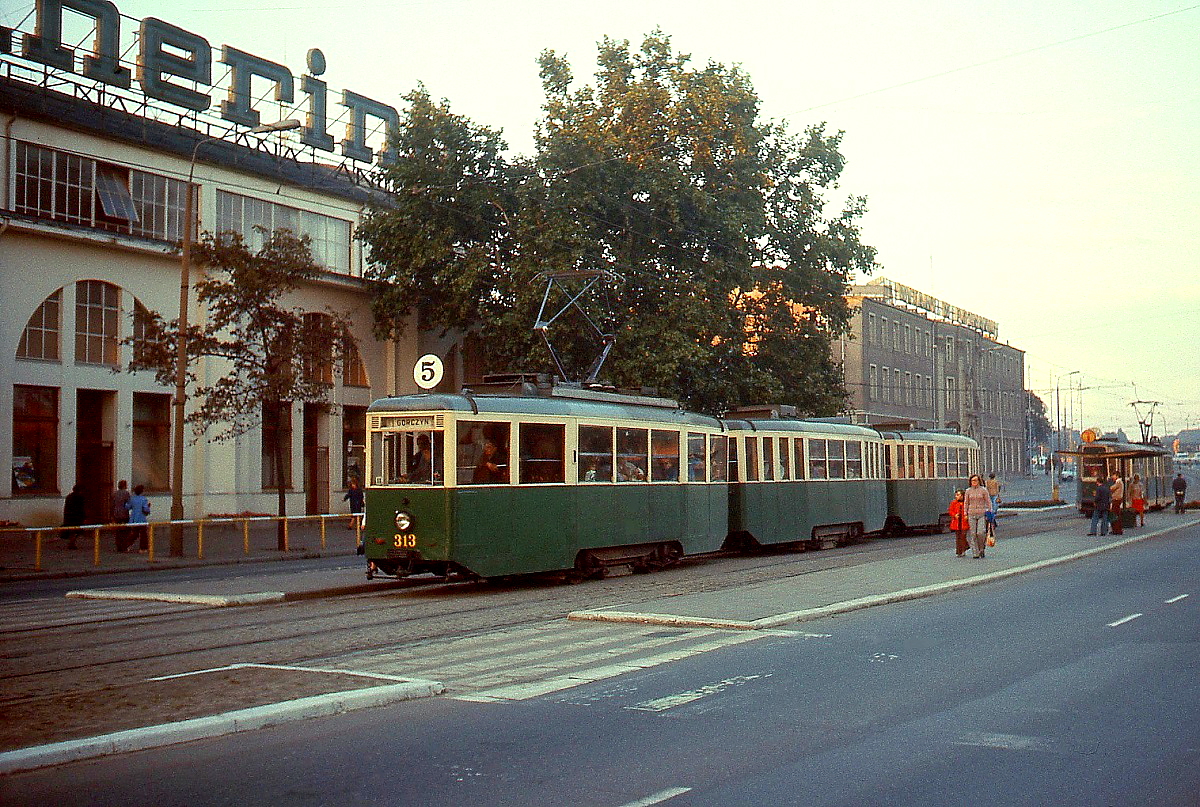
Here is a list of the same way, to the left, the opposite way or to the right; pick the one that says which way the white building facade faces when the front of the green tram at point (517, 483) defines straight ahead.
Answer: to the left

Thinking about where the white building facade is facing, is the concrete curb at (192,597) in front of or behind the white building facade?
in front

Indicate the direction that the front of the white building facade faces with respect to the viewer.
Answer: facing the viewer and to the right of the viewer

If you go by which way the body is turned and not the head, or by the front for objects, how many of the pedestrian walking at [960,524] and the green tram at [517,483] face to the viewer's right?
0

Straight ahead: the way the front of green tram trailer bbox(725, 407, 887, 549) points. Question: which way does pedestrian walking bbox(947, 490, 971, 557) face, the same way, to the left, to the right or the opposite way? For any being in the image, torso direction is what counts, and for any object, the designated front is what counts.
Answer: the same way

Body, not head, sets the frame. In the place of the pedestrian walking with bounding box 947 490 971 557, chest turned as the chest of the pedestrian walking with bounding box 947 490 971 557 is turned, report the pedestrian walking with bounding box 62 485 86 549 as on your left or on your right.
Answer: on your right

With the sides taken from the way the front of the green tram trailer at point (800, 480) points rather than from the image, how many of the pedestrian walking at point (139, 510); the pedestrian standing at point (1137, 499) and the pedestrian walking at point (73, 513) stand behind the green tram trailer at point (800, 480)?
1

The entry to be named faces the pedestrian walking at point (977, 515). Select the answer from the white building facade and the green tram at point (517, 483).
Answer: the white building facade

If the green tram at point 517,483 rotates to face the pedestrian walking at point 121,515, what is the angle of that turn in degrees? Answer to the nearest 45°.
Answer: approximately 90° to its right

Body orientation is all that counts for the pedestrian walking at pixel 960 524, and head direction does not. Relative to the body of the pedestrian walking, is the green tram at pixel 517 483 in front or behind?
in front

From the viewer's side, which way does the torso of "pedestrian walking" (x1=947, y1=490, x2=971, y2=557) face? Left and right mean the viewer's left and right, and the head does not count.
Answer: facing the viewer and to the left of the viewer

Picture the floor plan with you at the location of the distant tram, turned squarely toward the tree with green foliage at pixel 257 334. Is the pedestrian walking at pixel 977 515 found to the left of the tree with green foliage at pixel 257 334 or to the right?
left

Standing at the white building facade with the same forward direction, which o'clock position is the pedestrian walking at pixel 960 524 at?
The pedestrian walking is roughly at 12 o'clock from the white building facade.
